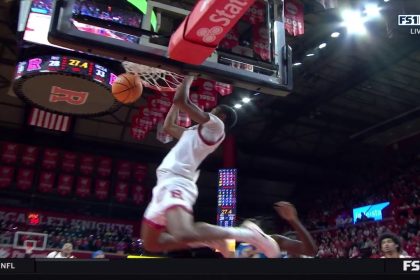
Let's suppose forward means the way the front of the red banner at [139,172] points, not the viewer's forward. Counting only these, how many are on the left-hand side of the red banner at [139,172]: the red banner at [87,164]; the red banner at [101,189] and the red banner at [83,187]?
0

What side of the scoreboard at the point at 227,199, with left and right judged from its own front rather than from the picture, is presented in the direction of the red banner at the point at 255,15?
front

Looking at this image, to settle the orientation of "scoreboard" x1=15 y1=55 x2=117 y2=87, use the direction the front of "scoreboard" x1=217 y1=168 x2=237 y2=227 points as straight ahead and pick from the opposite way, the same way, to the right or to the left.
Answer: the same way

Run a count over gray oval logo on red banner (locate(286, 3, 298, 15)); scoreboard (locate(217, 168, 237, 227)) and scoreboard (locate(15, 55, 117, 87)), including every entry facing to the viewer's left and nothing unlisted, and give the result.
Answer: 0

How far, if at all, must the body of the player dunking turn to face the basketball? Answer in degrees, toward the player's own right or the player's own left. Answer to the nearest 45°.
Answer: approximately 45° to the player's own right

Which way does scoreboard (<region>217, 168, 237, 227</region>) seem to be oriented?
toward the camera

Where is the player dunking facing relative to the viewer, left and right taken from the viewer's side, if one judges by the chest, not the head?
facing to the left of the viewer

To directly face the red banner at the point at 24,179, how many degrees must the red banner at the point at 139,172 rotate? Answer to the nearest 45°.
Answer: approximately 90° to its right

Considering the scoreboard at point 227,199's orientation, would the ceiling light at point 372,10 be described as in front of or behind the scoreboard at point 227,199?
in front

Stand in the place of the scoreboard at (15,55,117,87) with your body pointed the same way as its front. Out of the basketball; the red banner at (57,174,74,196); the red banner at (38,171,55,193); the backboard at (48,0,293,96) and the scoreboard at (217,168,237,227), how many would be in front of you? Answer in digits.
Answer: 2

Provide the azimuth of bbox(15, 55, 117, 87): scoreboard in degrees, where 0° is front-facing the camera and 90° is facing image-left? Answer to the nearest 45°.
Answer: approximately 0°
